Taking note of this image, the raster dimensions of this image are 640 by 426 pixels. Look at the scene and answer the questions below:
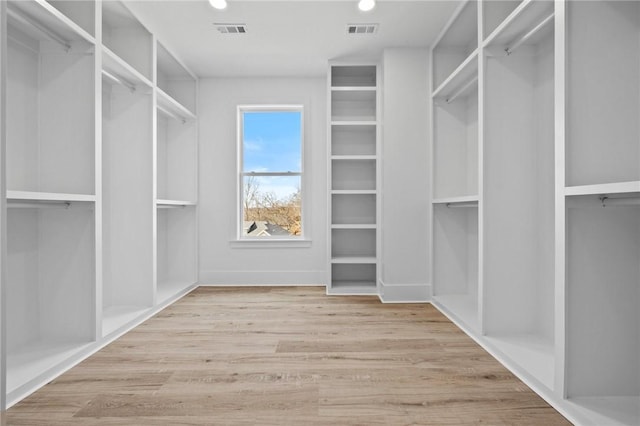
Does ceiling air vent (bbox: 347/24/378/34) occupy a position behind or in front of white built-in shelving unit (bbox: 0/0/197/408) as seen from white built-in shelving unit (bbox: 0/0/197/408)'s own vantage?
in front

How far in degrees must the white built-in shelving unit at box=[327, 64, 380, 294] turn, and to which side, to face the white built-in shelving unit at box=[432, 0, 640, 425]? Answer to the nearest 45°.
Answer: approximately 45° to its left

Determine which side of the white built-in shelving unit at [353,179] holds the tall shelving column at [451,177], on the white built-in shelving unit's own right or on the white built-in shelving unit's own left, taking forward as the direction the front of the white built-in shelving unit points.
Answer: on the white built-in shelving unit's own left

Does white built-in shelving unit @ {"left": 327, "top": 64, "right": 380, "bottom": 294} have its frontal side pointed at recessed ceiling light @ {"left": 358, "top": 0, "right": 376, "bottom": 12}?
yes

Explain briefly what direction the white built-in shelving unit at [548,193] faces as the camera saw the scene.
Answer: facing the viewer and to the left of the viewer

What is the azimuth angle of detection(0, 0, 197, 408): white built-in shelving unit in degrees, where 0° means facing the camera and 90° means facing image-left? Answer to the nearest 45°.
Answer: approximately 315°

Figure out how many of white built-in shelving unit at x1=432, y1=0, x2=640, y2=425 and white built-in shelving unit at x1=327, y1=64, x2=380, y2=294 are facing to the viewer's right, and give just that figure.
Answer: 0

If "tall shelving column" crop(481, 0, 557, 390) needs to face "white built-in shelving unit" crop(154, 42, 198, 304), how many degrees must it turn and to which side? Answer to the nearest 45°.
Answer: approximately 45° to its right

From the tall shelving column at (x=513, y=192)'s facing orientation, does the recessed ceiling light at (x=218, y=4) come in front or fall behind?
in front

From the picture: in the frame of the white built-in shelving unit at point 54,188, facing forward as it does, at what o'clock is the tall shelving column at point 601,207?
The tall shelving column is roughly at 12 o'clock from the white built-in shelving unit.

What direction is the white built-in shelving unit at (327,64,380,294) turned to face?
toward the camera

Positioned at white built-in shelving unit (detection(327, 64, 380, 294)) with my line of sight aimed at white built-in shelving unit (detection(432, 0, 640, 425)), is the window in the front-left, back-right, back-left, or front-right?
back-right
